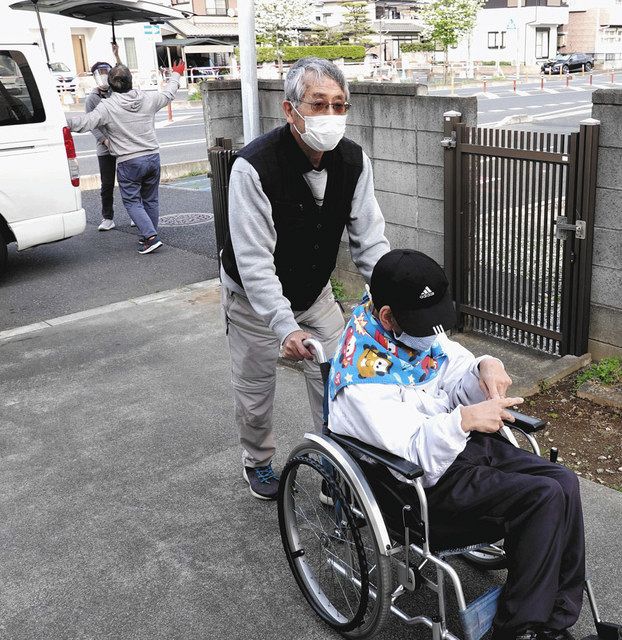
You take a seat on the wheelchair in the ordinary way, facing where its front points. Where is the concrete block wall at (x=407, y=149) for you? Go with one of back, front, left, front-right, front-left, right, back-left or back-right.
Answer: back-left

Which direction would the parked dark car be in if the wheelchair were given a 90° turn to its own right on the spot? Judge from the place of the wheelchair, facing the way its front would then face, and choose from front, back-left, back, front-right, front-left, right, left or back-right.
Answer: back-right

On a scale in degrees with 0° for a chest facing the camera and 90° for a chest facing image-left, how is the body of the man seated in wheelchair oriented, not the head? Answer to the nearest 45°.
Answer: approximately 315°

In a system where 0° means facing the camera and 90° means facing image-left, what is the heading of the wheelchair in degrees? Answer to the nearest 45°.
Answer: approximately 315°

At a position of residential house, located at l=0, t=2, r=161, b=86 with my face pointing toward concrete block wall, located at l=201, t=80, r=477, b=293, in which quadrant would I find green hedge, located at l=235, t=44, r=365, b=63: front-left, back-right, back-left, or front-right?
front-left

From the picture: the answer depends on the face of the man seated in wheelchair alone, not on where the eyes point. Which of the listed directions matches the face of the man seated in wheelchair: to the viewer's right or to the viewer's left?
to the viewer's right

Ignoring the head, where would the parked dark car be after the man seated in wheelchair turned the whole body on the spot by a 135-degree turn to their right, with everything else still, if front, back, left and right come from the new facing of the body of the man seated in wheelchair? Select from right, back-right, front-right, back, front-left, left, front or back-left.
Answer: right

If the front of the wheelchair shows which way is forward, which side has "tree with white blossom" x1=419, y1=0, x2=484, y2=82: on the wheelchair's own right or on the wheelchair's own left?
on the wheelchair's own left

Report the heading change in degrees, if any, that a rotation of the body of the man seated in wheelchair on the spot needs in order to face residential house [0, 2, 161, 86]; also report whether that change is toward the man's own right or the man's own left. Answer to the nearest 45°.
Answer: approximately 180°

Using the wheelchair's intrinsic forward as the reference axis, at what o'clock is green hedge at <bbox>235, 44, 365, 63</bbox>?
The green hedge is roughly at 7 o'clock from the wheelchair.

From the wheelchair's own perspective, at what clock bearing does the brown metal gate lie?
The brown metal gate is roughly at 8 o'clock from the wheelchair.
